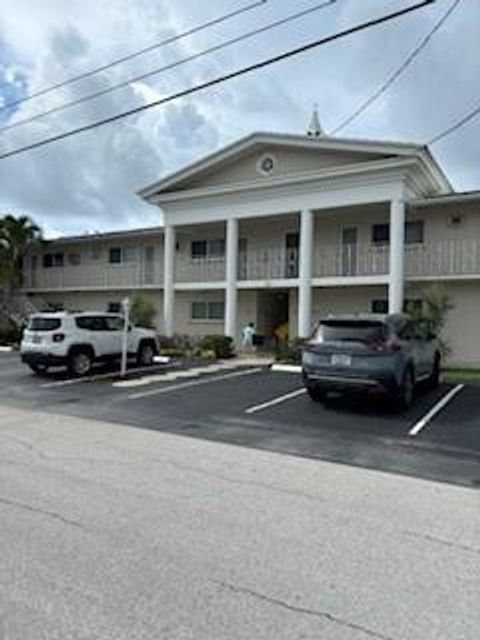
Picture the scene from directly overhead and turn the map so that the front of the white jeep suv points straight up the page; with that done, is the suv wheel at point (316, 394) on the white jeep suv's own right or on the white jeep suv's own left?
on the white jeep suv's own right

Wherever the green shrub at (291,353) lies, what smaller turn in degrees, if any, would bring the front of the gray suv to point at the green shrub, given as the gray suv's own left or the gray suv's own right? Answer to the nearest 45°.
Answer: approximately 45° to the gray suv's own left

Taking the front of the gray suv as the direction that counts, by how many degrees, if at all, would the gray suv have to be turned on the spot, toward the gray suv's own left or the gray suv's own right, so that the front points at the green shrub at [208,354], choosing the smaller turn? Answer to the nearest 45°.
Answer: approximately 90° to the gray suv's own left

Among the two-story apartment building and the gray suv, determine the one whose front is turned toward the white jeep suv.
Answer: the two-story apartment building

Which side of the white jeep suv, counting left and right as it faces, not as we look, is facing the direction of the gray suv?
right

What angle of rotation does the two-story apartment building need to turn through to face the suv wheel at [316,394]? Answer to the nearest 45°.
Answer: approximately 45° to its left

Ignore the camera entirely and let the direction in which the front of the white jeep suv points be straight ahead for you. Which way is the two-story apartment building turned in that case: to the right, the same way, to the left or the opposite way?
the opposite way

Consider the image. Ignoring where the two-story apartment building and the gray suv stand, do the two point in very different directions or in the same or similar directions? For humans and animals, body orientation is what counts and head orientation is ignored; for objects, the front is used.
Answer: very different directions

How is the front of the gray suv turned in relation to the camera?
facing away from the viewer and to the right of the viewer

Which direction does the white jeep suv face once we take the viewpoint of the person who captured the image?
facing away from the viewer and to the right of the viewer

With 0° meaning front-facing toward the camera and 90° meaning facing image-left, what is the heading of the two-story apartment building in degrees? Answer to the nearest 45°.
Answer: approximately 45°
